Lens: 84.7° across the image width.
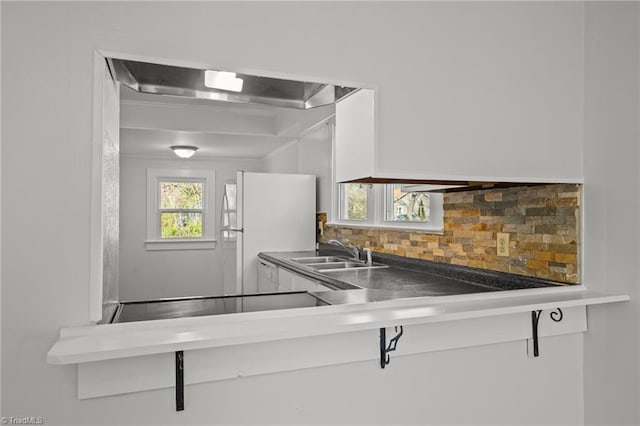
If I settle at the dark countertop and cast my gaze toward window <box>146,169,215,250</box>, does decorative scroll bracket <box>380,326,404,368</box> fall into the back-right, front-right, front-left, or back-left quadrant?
back-left

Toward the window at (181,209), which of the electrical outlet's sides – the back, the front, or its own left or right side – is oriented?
right

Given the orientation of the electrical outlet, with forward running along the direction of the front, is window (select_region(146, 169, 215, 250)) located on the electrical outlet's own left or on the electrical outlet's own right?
on the electrical outlet's own right

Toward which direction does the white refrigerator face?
to the viewer's left

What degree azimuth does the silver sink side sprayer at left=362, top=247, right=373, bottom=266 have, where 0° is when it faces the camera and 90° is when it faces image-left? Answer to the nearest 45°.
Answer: approximately 45°

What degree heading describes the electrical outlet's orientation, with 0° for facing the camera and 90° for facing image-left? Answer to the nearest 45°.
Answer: approximately 45°

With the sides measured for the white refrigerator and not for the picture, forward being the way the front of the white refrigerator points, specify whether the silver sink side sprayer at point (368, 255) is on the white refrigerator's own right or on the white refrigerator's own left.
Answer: on the white refrigerator's own left

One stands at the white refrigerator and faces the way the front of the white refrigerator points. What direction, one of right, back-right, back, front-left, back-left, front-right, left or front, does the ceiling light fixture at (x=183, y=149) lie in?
front-right

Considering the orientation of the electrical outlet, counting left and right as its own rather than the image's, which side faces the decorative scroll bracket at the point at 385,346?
front
